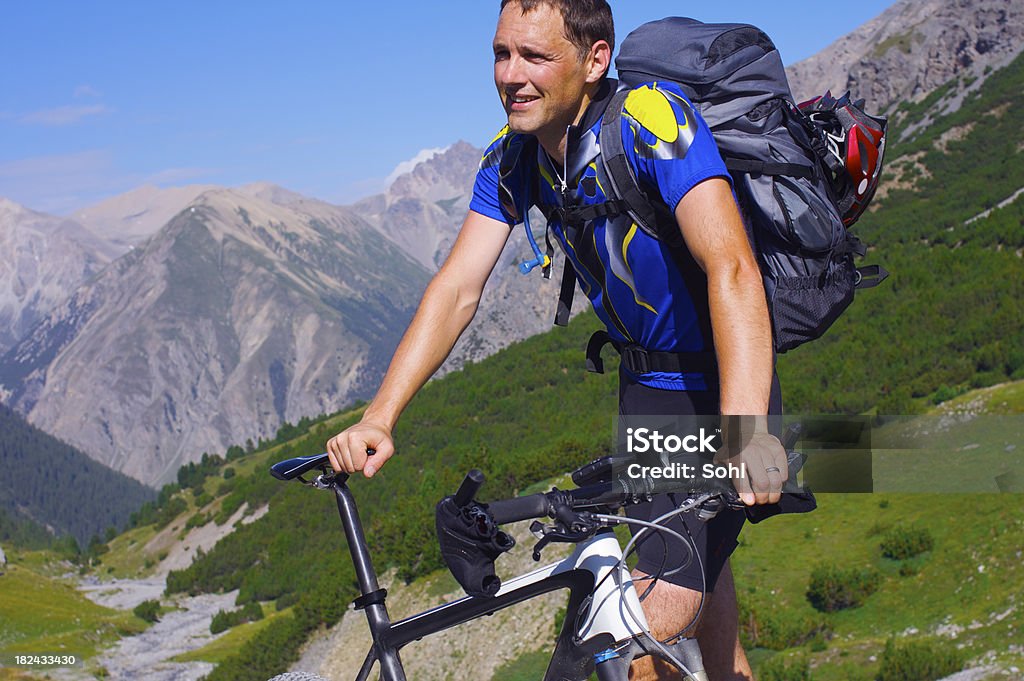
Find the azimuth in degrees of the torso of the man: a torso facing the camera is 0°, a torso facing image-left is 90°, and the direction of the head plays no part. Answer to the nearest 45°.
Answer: approximately 45°

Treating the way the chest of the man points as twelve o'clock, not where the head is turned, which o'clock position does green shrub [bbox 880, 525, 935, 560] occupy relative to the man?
The green shrub is roughly at 5 o'clock from the man.

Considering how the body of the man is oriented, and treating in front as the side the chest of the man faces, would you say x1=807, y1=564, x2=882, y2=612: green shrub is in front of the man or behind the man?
behind

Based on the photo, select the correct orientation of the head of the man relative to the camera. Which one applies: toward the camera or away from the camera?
toward the camera

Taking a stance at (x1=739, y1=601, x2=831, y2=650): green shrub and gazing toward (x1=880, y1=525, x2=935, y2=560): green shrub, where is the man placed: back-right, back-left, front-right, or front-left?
back-right

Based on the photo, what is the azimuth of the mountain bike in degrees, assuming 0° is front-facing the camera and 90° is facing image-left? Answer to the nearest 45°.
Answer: approximately 315°
